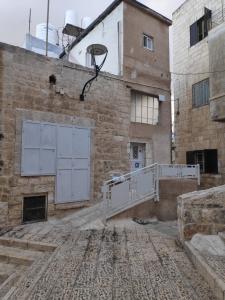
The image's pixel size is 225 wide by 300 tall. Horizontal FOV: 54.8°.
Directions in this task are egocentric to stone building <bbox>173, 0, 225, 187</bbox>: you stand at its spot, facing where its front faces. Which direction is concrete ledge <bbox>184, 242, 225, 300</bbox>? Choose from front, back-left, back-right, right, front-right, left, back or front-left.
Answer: front-left

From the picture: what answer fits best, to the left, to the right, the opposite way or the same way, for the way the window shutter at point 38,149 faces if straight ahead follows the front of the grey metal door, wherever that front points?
the same way

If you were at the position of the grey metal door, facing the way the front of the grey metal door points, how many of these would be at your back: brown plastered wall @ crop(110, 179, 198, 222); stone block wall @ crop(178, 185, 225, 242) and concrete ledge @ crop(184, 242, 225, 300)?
0

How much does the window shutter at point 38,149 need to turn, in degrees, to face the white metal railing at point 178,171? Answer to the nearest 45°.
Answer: approximately 45° to its left

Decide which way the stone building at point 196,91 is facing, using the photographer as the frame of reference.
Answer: facing the viewer and to the left of the viewer

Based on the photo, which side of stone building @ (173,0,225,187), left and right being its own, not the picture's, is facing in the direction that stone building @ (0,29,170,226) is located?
front

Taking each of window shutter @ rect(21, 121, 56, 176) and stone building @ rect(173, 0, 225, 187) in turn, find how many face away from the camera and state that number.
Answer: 0

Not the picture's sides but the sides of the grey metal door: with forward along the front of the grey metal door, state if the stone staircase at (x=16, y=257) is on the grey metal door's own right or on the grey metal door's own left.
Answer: on the grey metal door's own right

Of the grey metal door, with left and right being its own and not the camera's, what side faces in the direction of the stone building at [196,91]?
left

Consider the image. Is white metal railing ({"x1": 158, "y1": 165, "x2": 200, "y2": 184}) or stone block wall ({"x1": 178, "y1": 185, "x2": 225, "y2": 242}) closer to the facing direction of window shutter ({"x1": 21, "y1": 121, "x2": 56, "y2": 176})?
the stone block wall

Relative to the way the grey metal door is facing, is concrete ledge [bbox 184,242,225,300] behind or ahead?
ahead

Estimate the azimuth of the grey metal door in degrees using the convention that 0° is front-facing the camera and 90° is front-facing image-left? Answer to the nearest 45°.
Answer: approximately 315°

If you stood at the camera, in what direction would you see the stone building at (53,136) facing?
facing the viewer and to the right of the viewer
